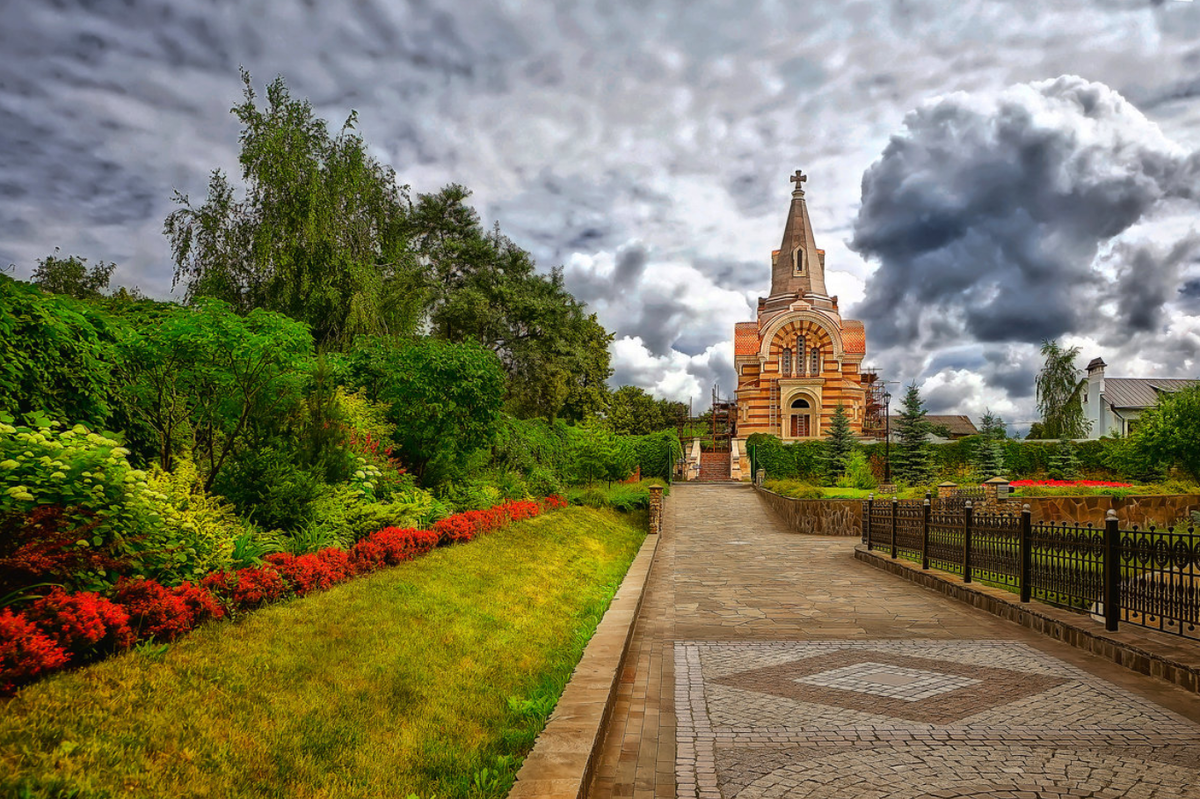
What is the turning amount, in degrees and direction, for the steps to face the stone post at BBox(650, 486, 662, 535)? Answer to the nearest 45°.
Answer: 0° — it already faces it

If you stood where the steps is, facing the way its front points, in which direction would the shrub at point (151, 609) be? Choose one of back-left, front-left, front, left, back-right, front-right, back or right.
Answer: front

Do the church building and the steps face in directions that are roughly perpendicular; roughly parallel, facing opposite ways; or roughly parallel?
roughly parallel

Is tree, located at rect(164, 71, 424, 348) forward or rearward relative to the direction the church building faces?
forward

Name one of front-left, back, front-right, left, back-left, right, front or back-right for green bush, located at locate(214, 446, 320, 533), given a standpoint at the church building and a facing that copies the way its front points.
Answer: front

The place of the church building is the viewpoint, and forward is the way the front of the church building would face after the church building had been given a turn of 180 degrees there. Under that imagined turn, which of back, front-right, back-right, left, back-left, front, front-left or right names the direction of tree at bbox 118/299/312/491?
back

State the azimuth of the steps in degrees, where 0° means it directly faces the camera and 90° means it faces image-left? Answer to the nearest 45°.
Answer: approximately 0°

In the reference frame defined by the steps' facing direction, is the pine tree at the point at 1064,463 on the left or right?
on its left

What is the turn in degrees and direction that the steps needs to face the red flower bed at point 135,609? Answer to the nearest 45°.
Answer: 0° — it already faces it

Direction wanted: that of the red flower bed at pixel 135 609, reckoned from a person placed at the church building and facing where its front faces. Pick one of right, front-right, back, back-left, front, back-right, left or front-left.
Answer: front

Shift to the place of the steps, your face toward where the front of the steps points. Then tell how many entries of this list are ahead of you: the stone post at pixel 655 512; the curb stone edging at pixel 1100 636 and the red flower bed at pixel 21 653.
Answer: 3

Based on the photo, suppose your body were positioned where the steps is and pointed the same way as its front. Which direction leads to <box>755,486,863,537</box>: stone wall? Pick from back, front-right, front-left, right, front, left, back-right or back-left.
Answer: front

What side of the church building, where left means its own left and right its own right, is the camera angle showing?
front

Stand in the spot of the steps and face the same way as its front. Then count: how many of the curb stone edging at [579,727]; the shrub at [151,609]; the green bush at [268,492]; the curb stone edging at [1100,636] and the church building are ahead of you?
4

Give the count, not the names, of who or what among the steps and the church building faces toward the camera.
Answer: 2
